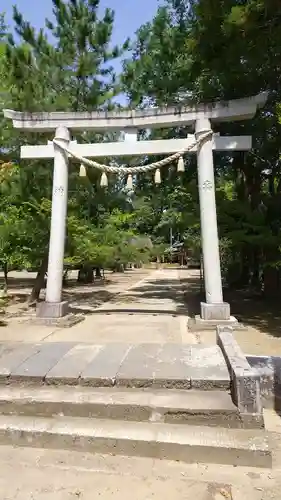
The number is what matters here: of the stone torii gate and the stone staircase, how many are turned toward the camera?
2

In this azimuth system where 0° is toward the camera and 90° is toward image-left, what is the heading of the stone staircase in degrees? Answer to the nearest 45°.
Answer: approximately 0°
